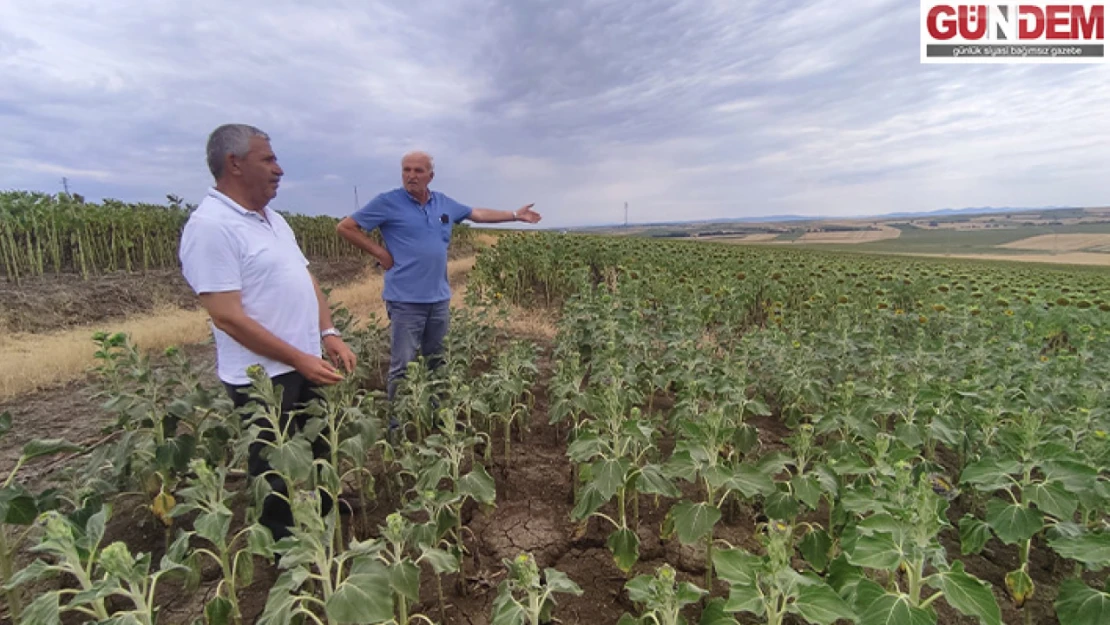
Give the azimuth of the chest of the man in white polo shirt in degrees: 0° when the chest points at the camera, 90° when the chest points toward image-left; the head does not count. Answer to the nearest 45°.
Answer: approximately 315°

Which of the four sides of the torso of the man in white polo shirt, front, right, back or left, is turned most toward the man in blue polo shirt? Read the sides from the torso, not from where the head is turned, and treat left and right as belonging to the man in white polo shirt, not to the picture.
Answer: left

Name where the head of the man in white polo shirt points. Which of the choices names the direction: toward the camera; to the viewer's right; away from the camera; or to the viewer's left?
to the viewer's right
